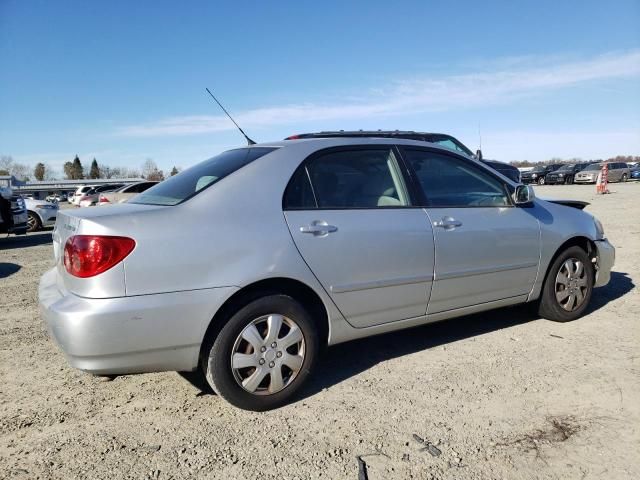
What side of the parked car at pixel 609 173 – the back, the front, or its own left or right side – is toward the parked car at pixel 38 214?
front

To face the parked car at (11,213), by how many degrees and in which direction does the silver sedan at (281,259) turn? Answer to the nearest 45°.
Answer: approximately 90° to its left

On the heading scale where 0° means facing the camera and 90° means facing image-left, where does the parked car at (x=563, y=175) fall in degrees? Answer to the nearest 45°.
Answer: approximately 45°

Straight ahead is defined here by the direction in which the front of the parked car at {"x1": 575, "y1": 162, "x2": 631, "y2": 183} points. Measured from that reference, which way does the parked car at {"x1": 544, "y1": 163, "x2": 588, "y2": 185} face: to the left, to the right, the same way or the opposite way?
the same way

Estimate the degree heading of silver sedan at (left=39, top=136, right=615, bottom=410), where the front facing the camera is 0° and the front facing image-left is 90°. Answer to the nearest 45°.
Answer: approximately 225°

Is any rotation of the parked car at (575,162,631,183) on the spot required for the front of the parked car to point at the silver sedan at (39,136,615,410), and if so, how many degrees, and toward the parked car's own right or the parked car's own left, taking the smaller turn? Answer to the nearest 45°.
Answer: approximately 45° to the parked car's own left

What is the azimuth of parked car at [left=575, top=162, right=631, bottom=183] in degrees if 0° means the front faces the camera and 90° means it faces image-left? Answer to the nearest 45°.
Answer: approximately 45°
